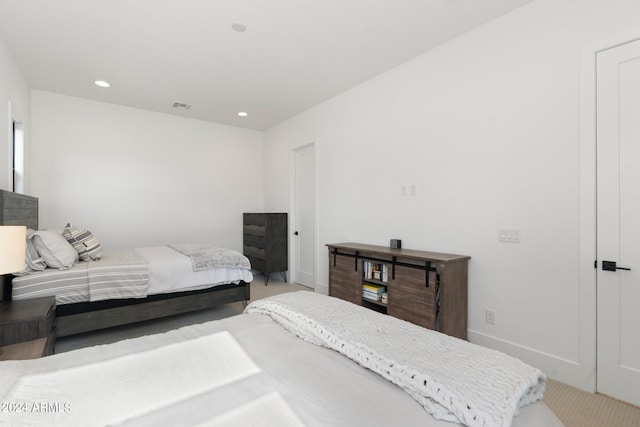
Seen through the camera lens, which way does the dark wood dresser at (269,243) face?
facing the viewer and to the left of the viewer

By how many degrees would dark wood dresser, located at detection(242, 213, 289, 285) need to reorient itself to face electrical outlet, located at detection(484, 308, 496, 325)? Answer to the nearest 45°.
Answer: approximately 90° to its left

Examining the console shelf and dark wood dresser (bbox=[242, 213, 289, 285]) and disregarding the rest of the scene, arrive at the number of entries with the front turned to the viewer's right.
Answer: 0

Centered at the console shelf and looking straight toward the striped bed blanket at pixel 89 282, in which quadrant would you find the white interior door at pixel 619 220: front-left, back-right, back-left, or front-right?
back-left

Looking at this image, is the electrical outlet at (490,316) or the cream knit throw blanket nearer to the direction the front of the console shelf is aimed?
the cream knit throw blanket

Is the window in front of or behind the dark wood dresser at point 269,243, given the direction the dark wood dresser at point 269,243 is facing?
in front

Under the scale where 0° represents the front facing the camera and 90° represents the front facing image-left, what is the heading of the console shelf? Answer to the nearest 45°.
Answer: approximately 45°

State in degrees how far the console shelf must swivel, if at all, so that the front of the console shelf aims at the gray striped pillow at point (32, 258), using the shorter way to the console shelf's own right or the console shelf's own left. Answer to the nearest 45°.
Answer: approximately 45° to the console shelf's own right

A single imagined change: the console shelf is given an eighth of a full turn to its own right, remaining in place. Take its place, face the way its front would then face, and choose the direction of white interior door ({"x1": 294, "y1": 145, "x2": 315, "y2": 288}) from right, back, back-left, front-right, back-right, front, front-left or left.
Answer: front-right
